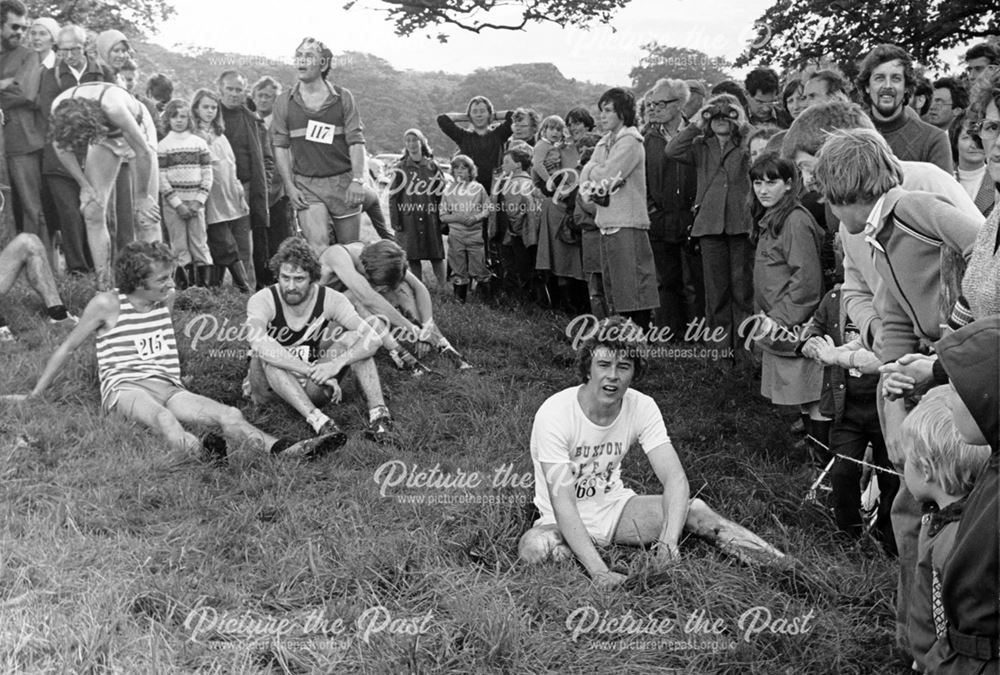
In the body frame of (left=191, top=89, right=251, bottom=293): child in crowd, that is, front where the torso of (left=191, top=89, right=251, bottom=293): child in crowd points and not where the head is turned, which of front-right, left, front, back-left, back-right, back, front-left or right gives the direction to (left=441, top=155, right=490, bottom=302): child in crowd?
left

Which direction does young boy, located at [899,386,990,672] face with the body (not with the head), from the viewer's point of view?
to the viewer's left

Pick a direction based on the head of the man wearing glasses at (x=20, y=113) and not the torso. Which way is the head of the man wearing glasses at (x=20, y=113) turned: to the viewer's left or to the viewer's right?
to the viewer's right

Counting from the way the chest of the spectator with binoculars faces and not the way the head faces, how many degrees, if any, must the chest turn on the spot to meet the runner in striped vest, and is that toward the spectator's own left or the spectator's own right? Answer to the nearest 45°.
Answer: approximately 45° to the spectator's own right

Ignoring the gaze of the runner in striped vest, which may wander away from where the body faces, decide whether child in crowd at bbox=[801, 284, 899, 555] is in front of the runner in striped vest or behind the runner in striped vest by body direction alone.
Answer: in front

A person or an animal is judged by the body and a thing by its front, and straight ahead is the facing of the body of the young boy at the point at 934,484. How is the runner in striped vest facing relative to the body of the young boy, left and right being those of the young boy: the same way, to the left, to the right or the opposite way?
the opposite way

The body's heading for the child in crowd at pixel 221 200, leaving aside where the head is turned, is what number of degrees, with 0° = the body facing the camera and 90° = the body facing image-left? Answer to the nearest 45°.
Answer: approximately 0°

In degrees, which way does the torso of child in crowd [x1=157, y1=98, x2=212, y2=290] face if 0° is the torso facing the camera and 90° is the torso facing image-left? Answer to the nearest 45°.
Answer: approximately 0°

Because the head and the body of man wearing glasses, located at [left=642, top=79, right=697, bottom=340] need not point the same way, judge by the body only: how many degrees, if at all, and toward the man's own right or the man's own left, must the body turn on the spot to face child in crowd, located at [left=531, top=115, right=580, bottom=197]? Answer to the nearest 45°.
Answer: approximately 90° to the man's own right

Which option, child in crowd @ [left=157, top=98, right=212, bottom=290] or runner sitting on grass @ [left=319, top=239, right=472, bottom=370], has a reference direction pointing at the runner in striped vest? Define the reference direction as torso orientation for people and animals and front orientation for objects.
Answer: the child in crowd

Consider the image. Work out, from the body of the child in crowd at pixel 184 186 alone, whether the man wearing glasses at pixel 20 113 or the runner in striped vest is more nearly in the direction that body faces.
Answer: the runner in striped vest
